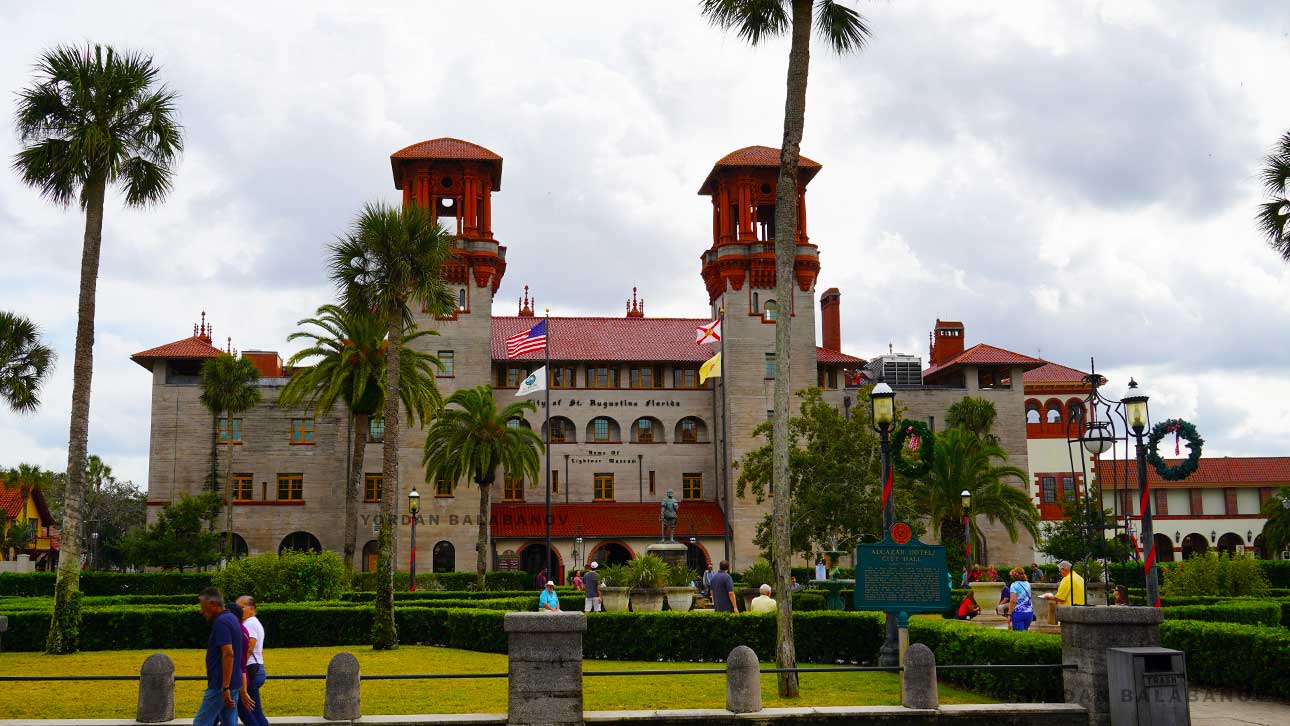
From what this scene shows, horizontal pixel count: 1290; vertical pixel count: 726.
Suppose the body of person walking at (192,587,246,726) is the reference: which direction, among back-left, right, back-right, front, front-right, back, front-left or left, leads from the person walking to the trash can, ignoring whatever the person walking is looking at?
back

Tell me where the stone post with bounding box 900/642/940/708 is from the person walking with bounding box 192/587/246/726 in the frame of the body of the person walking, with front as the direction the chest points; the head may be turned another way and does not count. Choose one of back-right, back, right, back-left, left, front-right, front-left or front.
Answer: back

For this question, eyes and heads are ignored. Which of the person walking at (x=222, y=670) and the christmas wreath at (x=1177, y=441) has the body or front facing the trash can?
the christmas wreath

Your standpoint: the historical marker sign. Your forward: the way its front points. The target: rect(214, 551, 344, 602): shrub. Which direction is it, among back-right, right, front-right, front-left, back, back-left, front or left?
back-right

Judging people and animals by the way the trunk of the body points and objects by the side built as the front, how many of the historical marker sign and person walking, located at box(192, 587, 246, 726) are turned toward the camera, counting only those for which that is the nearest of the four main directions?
1

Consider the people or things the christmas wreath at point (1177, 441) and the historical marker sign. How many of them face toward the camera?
2

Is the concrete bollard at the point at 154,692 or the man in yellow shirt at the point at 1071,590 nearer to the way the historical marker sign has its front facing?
the concrete bollard

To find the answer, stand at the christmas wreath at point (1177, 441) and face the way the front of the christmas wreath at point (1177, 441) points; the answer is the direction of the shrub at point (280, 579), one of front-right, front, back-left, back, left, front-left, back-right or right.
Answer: right

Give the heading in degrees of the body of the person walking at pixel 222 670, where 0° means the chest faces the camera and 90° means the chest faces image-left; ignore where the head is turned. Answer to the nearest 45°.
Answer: approximately 90°

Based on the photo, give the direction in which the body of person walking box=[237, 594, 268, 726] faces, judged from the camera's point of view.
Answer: to the viewer's left

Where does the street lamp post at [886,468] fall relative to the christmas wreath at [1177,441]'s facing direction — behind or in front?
in front

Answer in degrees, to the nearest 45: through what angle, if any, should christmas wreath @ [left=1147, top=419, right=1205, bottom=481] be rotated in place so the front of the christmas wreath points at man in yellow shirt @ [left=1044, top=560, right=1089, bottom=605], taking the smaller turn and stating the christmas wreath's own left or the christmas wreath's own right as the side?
approximately 45° to the christmas wreath's own right
